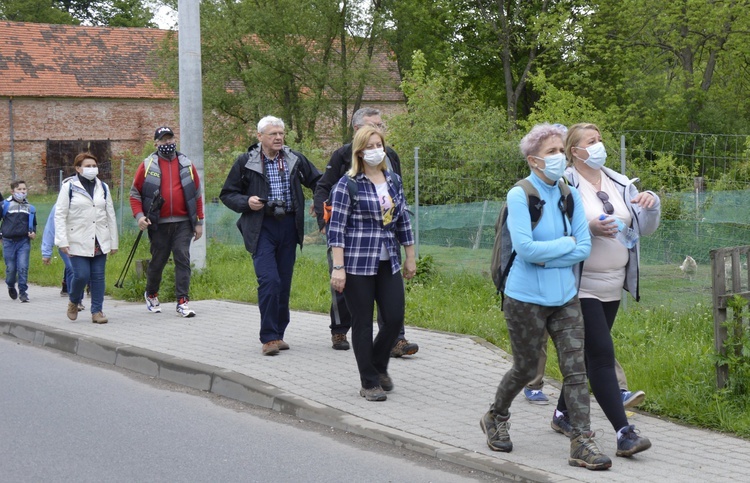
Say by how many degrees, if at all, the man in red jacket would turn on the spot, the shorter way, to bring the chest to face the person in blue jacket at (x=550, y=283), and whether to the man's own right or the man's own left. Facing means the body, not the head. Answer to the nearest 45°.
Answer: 0° — they already face them

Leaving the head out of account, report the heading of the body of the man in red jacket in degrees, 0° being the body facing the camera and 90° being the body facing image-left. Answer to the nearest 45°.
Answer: approximately 0°

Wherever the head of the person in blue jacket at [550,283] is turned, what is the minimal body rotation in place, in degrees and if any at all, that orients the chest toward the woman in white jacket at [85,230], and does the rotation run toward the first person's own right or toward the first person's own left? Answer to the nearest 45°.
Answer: approximately 180°

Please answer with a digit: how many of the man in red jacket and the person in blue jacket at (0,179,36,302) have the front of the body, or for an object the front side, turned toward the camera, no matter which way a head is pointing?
2

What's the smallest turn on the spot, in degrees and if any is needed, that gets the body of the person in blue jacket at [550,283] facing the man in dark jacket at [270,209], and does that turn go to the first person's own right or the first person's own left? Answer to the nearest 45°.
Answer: approximately 180°

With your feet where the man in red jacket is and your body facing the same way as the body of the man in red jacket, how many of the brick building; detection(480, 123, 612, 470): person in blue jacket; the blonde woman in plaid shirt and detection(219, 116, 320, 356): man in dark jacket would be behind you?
1

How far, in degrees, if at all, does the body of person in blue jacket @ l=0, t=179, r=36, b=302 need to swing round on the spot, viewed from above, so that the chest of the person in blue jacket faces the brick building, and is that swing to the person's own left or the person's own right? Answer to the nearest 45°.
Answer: approximately 180°

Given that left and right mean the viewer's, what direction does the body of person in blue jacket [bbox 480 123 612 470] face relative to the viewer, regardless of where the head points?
facing the viewer and to the right of the viewer

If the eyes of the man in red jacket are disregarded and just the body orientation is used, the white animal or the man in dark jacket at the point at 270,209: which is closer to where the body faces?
the man in dark jacket

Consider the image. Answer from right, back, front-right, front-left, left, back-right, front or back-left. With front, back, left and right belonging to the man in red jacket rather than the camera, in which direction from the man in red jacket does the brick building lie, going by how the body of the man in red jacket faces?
back
